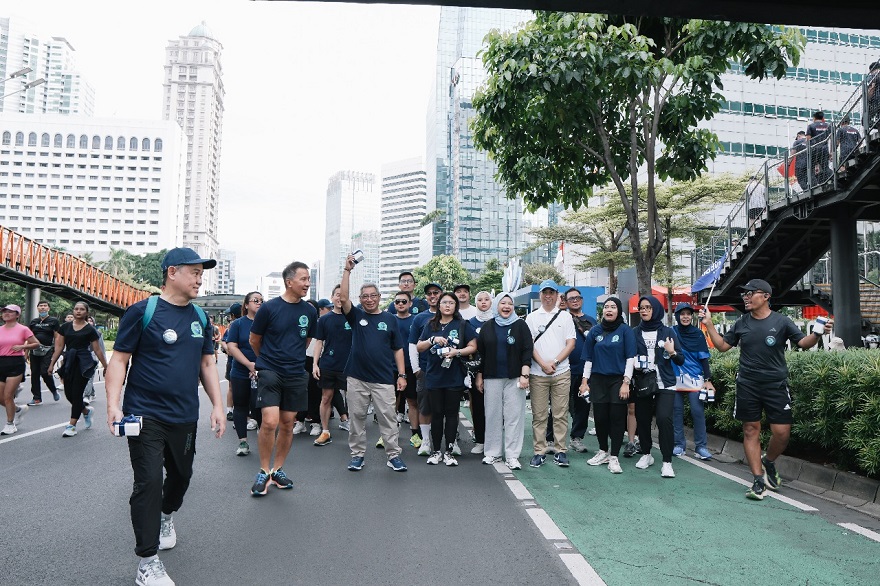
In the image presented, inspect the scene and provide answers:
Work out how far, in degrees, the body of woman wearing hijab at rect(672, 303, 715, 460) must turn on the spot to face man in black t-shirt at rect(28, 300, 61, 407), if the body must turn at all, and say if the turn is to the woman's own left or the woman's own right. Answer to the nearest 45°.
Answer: approximately 90° to the woman's own right

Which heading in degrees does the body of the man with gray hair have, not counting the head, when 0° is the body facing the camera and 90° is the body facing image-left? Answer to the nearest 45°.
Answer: approximately 0°

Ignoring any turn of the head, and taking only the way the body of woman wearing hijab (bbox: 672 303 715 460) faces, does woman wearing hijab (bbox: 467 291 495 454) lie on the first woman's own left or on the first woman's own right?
on the first woman's own right

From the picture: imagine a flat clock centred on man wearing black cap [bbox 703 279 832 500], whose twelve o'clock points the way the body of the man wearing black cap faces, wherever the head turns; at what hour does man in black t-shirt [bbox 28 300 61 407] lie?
The man in black t-shirt is roughly at 3 o'clock from the man wearing black cap.

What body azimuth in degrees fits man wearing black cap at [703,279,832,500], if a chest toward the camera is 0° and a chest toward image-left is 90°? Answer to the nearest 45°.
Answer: approximately 0°

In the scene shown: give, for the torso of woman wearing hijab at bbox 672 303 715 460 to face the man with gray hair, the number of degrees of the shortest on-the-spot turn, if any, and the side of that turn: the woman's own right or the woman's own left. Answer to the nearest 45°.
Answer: approximately 45° to the woman's own right

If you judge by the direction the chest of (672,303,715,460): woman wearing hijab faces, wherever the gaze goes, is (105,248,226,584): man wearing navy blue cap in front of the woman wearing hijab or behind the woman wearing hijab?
in front

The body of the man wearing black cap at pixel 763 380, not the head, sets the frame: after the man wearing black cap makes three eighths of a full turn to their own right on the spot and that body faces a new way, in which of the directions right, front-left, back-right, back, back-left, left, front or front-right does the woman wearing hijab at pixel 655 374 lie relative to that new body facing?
front

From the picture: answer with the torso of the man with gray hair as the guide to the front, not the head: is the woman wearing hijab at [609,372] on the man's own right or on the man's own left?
on the man's own left
